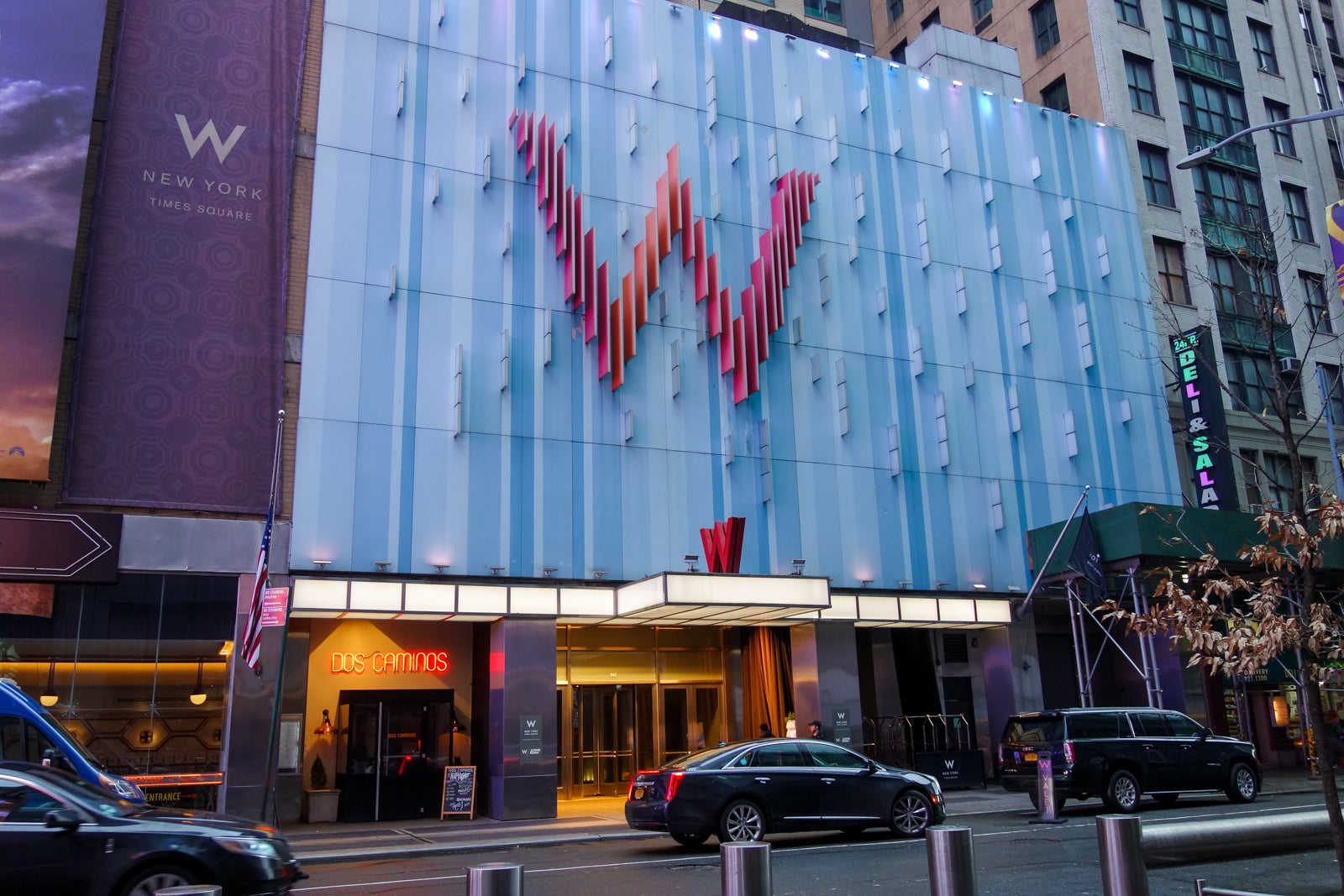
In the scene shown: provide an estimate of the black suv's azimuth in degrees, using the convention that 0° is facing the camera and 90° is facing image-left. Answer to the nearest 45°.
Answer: approximately 225°

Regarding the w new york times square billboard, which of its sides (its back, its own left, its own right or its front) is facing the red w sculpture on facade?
left

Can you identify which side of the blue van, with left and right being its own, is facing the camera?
right

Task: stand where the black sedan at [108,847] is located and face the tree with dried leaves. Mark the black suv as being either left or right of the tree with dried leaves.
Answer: left

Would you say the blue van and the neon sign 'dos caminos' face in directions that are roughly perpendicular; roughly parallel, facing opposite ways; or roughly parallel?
roughly perpendicular

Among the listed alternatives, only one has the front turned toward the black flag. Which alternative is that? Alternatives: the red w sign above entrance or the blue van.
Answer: the blue van

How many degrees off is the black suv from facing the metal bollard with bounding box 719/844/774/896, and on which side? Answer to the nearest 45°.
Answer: approximately 135° to its right

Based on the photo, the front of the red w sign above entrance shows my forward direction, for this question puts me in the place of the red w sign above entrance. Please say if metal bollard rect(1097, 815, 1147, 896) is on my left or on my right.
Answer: on my left

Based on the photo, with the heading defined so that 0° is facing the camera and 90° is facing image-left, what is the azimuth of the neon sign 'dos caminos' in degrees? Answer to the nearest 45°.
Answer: approximately 0°

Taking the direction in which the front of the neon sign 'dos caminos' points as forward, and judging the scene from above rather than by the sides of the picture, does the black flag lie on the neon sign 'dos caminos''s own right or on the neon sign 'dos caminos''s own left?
on the neon sign 'dos caminos''s own left
